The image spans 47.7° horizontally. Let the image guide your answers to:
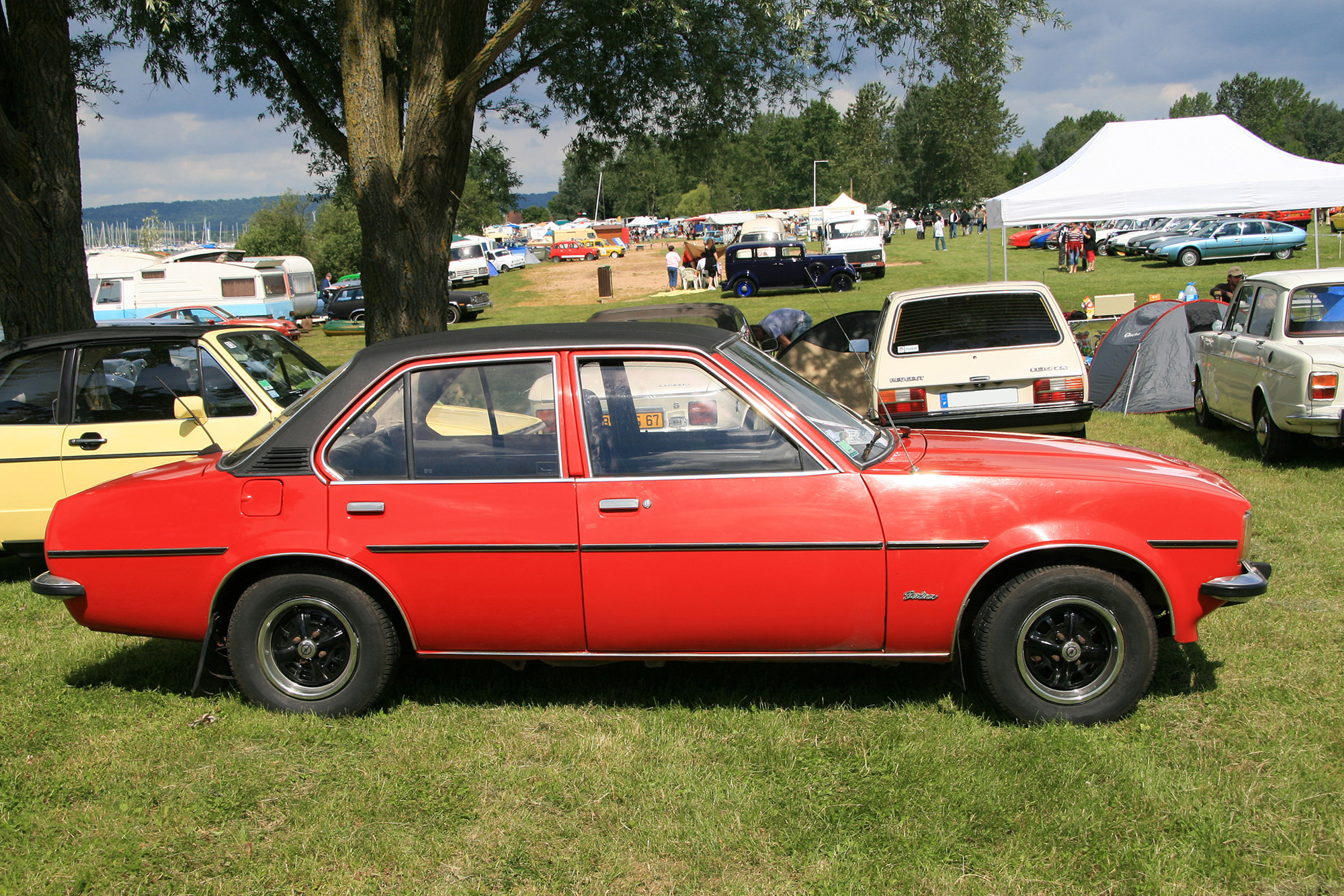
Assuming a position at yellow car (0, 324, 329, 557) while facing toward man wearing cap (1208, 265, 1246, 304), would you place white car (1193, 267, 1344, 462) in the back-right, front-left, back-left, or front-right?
front-right

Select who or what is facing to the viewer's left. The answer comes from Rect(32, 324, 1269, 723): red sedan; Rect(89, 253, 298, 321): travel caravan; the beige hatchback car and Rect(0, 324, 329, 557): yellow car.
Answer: the travel caravan

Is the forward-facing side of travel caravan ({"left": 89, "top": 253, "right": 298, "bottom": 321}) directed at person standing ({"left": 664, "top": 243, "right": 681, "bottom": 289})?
no

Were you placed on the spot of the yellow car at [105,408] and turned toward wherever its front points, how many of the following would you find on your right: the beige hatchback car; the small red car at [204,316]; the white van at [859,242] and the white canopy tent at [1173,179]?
0

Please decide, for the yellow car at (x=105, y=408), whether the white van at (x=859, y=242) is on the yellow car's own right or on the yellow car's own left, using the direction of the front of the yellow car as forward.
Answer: on the yellow car's own left

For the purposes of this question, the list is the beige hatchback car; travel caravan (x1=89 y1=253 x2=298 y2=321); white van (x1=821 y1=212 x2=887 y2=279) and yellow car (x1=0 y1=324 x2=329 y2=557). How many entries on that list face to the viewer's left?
1

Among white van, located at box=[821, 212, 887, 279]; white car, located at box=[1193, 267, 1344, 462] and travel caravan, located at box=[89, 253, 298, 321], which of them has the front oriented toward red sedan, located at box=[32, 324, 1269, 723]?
the white van

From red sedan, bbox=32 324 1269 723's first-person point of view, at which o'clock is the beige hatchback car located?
The beige hatchback car is roughly at 10 o'clock from the red sedan.

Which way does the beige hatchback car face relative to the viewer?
away from the camera

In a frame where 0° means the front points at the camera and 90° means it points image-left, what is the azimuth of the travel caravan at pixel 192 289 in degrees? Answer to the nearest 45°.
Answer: approximately 90°

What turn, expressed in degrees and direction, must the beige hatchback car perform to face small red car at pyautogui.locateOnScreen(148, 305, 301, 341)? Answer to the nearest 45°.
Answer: approximately 45° to its left

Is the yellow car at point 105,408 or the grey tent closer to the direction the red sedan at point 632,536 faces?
the grey tent

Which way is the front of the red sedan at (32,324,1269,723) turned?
to the viewer's right

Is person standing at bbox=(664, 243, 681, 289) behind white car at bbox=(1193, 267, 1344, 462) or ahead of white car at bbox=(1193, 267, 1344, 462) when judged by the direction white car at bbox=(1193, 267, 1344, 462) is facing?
ahead

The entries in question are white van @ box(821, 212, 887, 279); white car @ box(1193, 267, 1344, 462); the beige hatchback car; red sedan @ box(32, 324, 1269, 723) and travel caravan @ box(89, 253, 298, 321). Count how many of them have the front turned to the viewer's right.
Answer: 1

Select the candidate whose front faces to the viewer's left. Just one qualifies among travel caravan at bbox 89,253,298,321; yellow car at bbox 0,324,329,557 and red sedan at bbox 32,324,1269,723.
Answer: the travel caravan

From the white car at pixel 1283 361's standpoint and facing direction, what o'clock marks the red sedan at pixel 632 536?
The red sedan is roughly at 8 o'clock from the white car.

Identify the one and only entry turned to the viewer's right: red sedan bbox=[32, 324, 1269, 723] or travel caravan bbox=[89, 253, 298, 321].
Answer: the red sedan

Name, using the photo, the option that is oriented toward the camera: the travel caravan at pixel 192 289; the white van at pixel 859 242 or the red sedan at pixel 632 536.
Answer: the white van

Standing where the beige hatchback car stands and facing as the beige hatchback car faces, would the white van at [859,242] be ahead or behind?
ahead

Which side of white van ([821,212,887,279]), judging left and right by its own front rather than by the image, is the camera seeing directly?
front

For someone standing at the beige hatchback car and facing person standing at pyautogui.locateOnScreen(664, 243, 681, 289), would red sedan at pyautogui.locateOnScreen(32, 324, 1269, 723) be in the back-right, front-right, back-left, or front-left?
back-left

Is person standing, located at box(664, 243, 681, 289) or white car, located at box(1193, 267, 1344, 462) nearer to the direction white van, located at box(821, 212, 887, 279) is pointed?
the white car

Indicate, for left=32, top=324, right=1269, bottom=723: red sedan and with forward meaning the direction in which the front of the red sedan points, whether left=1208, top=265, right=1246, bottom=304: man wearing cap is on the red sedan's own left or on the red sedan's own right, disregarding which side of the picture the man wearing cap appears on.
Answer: on the red sedan's own left
